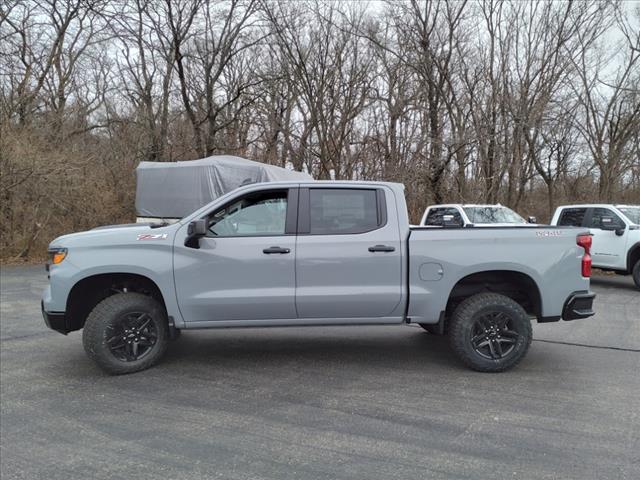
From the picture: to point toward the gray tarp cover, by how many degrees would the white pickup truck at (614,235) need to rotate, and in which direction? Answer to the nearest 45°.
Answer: approximately 135° to its right

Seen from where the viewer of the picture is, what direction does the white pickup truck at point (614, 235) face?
facing the viewer and to the right of the viewer

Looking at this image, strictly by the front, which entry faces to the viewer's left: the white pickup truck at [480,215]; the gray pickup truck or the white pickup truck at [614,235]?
the gray pickup truck

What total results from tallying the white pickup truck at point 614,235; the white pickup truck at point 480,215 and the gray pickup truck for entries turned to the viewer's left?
1

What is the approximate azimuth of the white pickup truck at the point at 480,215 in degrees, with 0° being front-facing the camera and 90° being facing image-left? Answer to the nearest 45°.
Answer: approximately 315°

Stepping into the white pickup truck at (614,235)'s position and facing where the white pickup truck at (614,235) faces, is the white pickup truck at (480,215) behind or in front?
behind

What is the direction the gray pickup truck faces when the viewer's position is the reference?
facing to the left of the viewer

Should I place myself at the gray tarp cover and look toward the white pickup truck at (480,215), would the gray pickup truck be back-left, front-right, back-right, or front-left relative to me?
front-right

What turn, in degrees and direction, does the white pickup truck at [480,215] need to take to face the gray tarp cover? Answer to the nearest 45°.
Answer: approximately 135° to its right

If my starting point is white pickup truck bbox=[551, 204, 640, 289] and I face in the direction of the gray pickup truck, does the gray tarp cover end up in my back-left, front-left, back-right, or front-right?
front-right

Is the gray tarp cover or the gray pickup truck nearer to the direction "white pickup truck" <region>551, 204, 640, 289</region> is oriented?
the gray pickup truck

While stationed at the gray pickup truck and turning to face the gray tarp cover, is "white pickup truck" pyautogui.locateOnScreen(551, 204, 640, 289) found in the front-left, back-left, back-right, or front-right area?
front-right

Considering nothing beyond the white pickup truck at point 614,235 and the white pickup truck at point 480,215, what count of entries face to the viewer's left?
0
